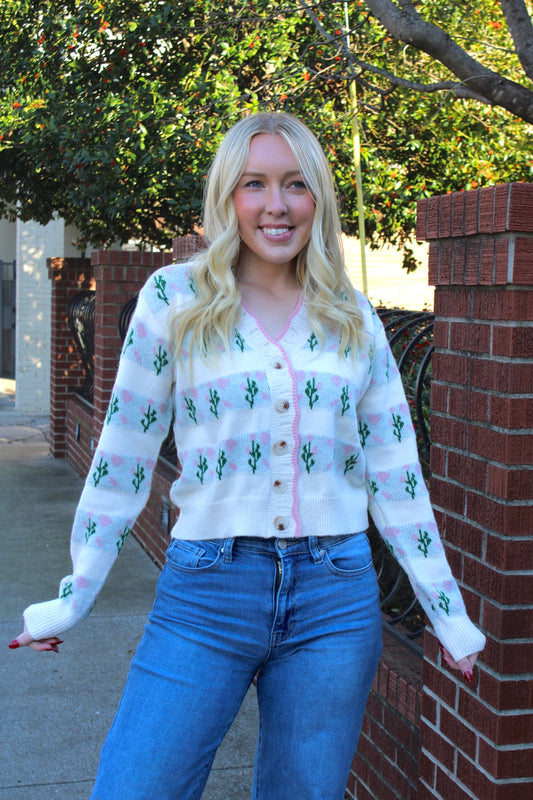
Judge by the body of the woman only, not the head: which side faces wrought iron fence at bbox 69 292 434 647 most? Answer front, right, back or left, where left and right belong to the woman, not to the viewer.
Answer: back

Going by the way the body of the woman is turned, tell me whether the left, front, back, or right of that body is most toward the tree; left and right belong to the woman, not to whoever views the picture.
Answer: back

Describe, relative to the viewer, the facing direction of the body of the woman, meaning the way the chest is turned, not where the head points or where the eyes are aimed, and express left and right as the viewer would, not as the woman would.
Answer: facing the viewer

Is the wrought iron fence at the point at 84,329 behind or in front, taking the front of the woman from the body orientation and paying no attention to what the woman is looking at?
behind

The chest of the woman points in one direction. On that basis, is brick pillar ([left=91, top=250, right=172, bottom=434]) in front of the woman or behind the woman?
behind

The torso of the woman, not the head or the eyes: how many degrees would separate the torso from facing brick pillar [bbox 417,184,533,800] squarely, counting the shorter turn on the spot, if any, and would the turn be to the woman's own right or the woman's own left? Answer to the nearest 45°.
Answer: approximately 135° to the woman's own left
